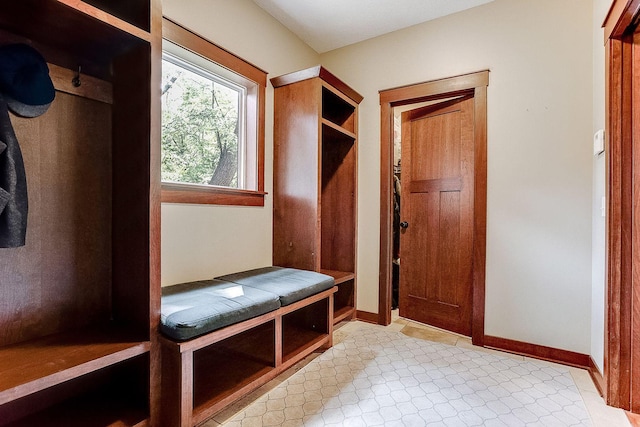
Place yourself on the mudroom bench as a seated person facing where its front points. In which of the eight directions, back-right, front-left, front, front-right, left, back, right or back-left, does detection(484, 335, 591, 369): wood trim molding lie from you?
front-left

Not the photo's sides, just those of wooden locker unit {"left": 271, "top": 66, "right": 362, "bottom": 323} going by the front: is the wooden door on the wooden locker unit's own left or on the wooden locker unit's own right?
on the wooden locker unit's own left

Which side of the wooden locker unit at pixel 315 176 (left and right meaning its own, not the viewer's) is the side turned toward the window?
right

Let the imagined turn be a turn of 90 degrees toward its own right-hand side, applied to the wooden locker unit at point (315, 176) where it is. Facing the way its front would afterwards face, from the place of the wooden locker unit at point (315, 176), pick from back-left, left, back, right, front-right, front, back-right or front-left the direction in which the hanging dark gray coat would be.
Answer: front

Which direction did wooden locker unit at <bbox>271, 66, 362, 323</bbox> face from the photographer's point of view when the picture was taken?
facing the viewer and to the right of the viewer

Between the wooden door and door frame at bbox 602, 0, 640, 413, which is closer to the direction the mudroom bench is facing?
the door frame

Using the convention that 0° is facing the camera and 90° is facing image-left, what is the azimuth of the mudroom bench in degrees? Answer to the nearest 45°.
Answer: approximately 315°

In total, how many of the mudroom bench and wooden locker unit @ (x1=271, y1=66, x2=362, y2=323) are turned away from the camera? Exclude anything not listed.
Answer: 0

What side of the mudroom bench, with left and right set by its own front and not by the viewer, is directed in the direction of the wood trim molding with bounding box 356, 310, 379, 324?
left

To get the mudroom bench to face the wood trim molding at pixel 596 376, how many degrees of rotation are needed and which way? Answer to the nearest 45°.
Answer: approximately 45° to its left
